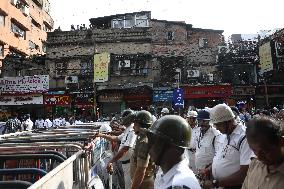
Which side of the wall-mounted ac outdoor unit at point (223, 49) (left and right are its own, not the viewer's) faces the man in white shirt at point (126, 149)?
front

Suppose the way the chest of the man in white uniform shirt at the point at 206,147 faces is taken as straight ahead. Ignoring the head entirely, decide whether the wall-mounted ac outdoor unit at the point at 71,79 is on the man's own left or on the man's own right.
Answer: on the man's own right

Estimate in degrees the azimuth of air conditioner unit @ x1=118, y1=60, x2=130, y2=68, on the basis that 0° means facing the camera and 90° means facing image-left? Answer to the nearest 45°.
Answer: approximately 0°

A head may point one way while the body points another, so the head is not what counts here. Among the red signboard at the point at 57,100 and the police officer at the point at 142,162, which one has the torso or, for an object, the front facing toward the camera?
the red signboard

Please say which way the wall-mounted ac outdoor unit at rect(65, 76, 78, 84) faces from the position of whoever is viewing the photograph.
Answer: facing the viewer

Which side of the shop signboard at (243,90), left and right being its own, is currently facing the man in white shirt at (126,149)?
front

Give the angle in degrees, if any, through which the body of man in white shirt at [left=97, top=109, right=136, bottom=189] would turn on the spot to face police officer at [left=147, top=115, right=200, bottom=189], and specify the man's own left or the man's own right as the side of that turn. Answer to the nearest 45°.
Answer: approximately 90° to the man's own left

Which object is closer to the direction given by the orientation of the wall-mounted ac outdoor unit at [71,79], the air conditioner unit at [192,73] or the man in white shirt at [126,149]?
the man in white shirt

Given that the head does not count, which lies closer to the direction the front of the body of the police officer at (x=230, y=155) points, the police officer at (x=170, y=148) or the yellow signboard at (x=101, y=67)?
the police officer

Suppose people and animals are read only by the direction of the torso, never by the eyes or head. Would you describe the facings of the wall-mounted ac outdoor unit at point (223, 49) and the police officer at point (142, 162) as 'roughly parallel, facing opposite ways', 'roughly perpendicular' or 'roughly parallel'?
roughly perpendicular

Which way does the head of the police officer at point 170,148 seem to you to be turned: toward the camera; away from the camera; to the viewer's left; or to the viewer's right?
to the viewer's left

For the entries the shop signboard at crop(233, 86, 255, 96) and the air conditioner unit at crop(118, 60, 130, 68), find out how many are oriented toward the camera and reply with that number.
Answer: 2

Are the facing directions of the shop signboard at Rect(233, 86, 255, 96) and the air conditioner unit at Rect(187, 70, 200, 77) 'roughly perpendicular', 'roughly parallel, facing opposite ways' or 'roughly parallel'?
roughly parallel

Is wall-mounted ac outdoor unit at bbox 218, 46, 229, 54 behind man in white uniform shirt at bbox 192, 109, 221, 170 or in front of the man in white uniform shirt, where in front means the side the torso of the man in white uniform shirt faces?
behind

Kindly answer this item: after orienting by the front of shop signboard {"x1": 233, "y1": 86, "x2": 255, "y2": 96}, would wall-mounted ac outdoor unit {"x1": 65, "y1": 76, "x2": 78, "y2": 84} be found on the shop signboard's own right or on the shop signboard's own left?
on the shop signboard's own right

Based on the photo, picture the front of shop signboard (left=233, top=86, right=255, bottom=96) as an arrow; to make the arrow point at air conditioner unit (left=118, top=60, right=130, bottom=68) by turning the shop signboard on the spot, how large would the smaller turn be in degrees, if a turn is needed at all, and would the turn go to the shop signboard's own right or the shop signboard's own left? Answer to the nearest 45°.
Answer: approximately 90° to the shop signboard's own right

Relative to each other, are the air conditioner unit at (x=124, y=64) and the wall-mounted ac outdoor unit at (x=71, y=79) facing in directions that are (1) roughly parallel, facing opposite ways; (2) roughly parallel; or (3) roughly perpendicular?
roughly parallel

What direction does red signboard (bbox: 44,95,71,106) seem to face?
toward the camera
